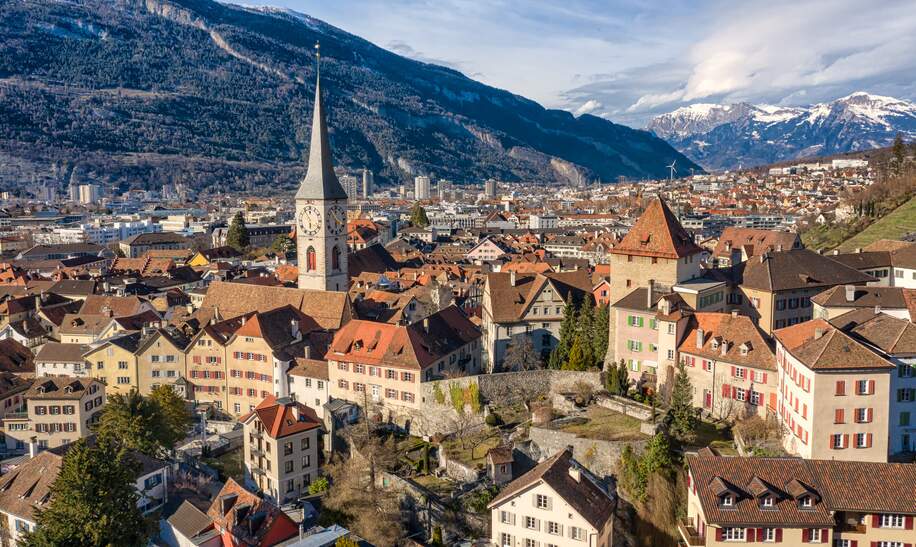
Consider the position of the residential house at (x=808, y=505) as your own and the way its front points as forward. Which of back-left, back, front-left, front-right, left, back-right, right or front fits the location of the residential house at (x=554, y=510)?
right

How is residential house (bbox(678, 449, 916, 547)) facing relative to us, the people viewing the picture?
facing the viewer

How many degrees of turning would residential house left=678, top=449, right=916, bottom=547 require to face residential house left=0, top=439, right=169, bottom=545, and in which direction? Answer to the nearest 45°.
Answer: approximately 90° to its right

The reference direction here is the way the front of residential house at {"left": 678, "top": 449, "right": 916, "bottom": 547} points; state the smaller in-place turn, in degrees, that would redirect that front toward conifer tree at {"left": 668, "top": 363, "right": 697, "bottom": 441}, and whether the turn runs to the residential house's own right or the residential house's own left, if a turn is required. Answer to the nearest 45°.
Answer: approximately 135° to the residential house's own right

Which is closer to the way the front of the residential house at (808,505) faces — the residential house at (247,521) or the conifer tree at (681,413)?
the residential house

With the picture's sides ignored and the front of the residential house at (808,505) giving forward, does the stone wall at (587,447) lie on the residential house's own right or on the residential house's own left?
on the residential house's own right

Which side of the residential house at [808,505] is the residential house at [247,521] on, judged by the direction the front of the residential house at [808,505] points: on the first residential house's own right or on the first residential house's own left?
on the first residential house's own right

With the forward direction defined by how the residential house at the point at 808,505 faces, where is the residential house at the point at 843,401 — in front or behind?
behind

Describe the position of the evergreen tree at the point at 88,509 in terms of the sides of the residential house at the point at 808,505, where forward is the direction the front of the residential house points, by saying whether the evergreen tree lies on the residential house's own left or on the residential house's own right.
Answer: on the residential house's own right
